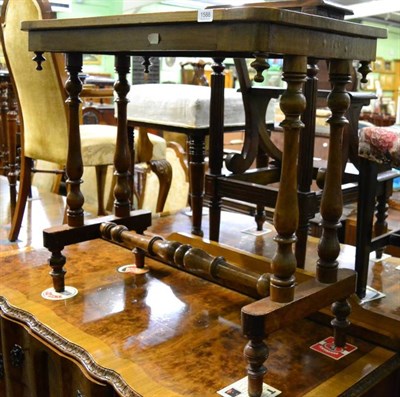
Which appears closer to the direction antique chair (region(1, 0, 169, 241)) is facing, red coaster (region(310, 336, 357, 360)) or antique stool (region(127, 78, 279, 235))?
the antique stool

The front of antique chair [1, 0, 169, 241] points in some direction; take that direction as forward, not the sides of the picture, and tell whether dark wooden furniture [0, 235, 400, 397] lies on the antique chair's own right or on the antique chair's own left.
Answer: on the antique chair's own right

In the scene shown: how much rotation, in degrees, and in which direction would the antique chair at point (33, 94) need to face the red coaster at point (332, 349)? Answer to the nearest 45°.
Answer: approximately 90° to its right

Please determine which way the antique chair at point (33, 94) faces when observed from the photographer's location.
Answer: facing away from the viewer and to the right of the viewer
